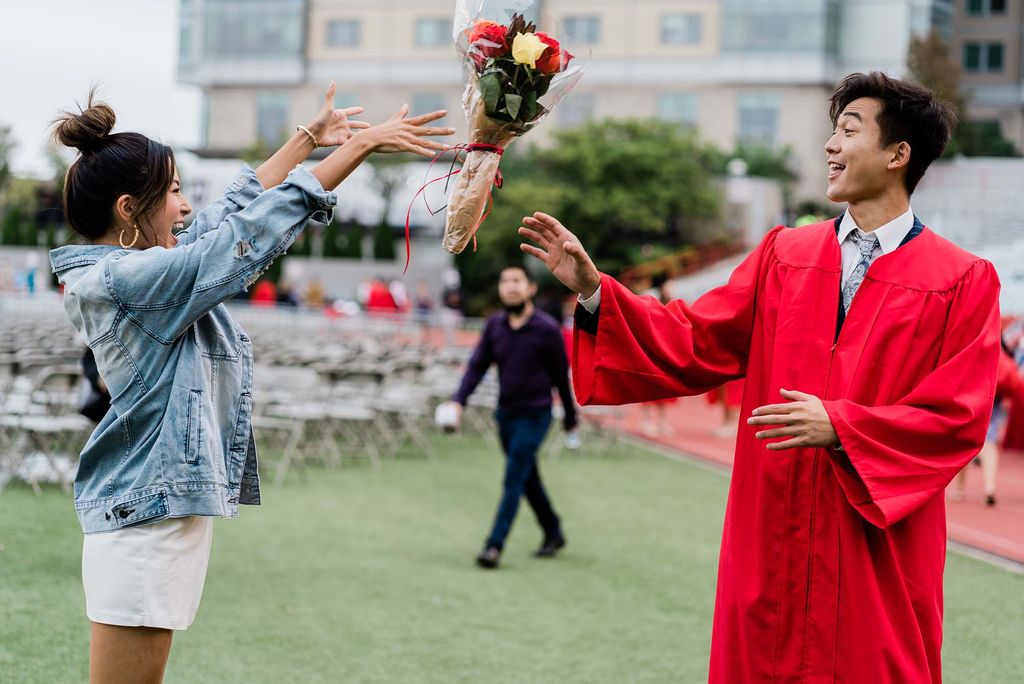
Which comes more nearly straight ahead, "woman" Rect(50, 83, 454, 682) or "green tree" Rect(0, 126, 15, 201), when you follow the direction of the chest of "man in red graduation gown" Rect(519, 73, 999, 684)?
the woman

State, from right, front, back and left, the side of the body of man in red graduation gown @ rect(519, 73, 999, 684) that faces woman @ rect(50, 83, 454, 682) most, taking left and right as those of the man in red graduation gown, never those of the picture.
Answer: front

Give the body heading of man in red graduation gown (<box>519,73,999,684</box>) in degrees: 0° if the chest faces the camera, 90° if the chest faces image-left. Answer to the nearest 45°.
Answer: approximately 45°

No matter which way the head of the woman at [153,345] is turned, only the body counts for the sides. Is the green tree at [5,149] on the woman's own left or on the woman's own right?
on the woman's own left

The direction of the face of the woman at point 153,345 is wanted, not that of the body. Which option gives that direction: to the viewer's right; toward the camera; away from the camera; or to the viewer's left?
to the viewer's right

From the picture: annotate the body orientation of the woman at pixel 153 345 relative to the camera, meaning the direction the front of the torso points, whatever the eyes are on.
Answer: to the viewer's right

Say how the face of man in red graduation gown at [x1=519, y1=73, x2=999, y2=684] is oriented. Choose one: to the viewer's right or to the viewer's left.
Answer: to the viewer's left

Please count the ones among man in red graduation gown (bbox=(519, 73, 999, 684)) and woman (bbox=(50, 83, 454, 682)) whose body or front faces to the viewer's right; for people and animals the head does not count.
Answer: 1
